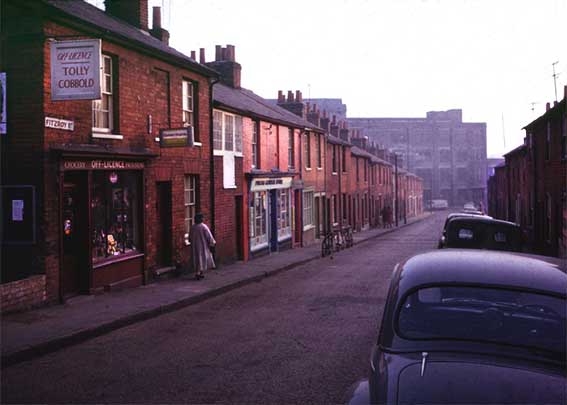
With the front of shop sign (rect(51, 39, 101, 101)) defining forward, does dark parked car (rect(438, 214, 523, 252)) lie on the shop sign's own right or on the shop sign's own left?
on the shop sign's own left

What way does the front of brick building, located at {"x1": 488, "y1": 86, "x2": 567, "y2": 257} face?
to the viewer's left

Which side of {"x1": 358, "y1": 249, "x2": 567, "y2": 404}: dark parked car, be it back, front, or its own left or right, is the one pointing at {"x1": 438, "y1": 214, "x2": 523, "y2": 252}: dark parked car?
front

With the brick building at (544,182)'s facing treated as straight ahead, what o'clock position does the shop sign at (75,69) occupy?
The shop sign is roughly at 10 o'clock from the brick building.

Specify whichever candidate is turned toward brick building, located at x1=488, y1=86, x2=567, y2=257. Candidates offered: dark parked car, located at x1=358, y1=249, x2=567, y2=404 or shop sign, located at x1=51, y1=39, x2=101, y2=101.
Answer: the dark parked car

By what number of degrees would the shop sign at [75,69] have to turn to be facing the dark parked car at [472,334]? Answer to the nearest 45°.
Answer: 0° — it already faces it

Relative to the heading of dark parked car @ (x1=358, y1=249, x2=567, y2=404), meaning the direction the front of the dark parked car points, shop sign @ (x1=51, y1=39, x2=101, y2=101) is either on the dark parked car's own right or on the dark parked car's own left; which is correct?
on the dark parked car's own left

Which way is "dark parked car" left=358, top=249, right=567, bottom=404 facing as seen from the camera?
away from the camera

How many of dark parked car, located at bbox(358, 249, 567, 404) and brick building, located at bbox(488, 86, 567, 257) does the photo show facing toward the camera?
0

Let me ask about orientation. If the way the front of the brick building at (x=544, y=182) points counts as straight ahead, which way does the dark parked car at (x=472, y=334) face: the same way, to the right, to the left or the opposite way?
to the right

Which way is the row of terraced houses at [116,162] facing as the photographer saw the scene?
facing the viewer and to the right of the viewer
